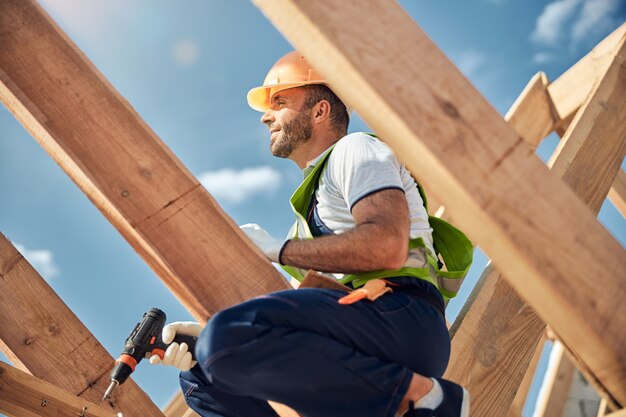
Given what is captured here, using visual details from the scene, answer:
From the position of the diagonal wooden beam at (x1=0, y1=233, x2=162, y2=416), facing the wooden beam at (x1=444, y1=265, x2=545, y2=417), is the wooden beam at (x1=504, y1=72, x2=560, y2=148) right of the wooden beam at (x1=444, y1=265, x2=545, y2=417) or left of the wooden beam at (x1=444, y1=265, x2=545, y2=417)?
left

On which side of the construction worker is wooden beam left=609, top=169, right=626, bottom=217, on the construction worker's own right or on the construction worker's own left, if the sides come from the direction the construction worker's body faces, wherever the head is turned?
on the construction worker's own right

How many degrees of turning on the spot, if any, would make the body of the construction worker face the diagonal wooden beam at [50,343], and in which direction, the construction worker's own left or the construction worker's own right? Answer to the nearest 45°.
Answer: approximately 45° to the construction worker's own right

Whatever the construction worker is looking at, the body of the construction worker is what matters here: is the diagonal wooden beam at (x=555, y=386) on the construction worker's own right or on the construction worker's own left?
on the construction worker's own right

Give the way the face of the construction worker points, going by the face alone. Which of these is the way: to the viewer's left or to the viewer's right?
to the viewer's left

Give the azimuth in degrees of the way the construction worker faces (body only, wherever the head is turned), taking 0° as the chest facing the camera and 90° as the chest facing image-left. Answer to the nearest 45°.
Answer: approximately 90°
